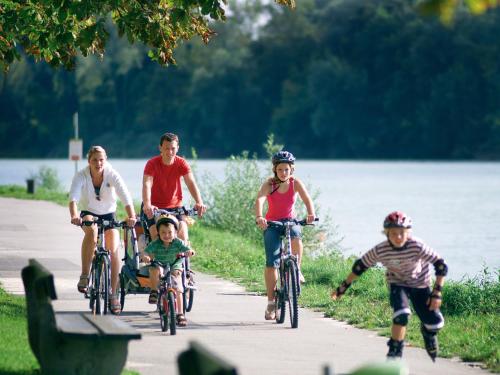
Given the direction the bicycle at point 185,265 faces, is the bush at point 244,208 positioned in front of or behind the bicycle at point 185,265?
behind

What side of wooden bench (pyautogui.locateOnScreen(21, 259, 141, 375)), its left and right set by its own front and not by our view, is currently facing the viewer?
right

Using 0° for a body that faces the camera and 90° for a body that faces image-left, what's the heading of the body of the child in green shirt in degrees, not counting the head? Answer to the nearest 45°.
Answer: approximately 0°

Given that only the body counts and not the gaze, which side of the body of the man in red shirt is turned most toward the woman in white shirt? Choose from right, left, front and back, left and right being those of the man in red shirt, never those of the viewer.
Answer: right

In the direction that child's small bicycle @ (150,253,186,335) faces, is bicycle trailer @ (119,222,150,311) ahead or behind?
behind

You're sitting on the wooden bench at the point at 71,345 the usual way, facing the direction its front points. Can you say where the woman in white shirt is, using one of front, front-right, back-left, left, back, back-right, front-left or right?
left
